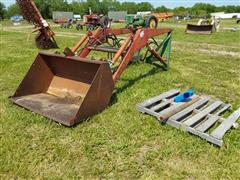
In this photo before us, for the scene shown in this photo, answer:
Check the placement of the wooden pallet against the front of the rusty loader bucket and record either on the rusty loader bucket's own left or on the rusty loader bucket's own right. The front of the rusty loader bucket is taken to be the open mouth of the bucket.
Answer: on the rusty loader bucket's own left

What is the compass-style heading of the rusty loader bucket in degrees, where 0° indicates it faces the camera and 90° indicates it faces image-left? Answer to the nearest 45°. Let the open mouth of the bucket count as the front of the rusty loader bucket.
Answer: approximately 45°

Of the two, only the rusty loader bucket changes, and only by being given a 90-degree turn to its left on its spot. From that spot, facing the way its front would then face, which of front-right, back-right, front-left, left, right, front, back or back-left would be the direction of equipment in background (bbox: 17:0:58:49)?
back-left
